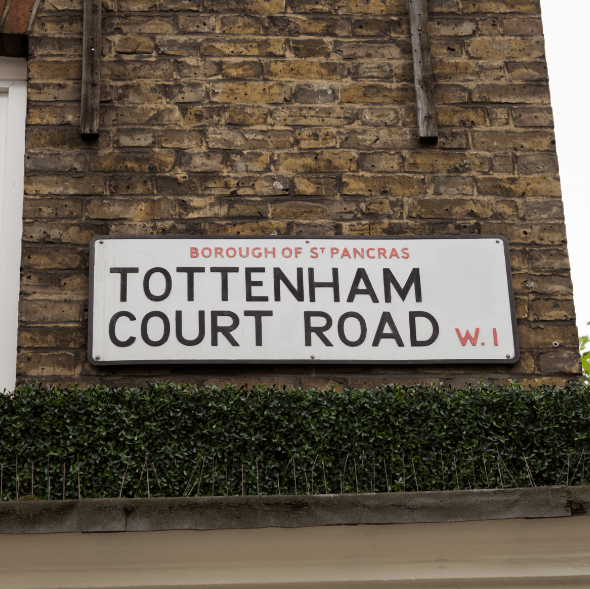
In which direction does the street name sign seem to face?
toward the camera

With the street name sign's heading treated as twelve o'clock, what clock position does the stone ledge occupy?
The stone ledge is roughly at 12 o'clock from the street name sign.

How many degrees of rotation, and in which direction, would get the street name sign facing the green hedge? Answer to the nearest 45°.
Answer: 0° — it already faces it
